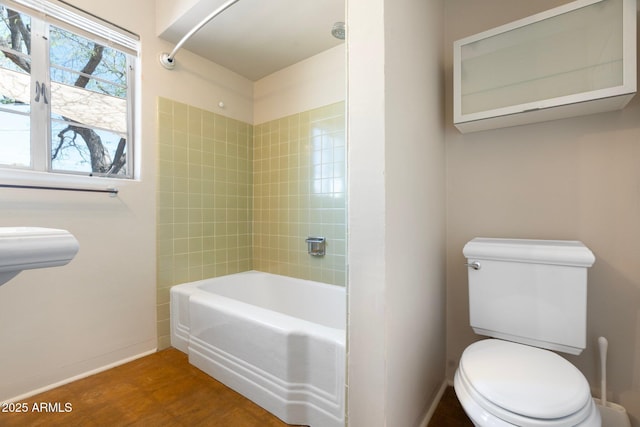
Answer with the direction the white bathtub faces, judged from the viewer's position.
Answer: facing the viewer and to the left of the viewer

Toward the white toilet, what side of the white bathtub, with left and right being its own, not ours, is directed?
left
